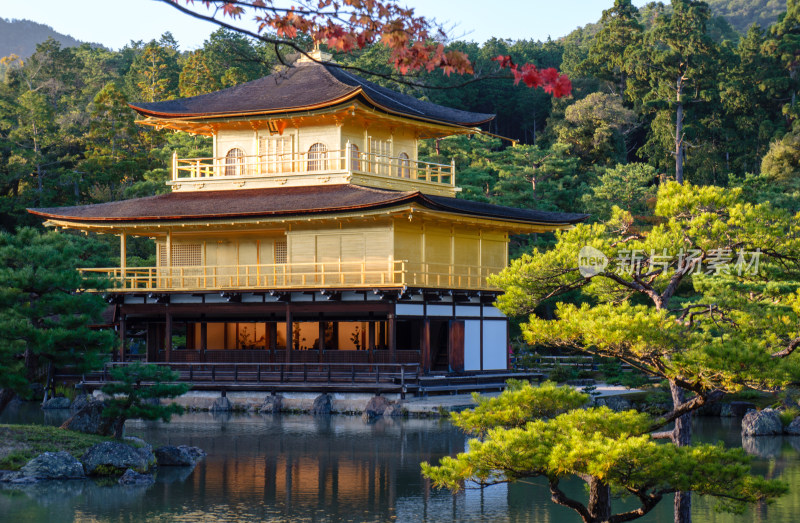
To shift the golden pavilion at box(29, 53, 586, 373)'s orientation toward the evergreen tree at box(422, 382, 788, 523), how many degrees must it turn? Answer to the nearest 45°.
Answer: approximately 45° to its left

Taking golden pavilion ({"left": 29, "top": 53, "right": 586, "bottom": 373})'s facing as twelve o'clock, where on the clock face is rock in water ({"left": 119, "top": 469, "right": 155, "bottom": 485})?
The rock in water is roughly at 11 o'clock from the golden pavilion.

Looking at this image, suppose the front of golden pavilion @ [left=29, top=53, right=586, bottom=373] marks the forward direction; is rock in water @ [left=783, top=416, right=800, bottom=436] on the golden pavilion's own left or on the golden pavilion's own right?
on the golden pavilion's own left

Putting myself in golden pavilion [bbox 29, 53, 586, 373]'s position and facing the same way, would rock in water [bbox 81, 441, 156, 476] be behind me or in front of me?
in front

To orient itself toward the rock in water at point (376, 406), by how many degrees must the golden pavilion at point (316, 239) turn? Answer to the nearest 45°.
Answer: approximately 45° to its left

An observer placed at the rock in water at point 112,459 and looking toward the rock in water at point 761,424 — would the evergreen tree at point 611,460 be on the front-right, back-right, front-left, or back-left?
front-right

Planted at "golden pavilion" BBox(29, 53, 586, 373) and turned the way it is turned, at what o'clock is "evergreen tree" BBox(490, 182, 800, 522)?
The evergreen tree is roughly at 10 o'clock from the golden pavilion.

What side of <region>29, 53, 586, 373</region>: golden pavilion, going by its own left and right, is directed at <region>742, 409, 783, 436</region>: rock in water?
left

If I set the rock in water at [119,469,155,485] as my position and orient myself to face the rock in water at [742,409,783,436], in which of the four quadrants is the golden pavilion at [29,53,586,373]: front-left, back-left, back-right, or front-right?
front-left
